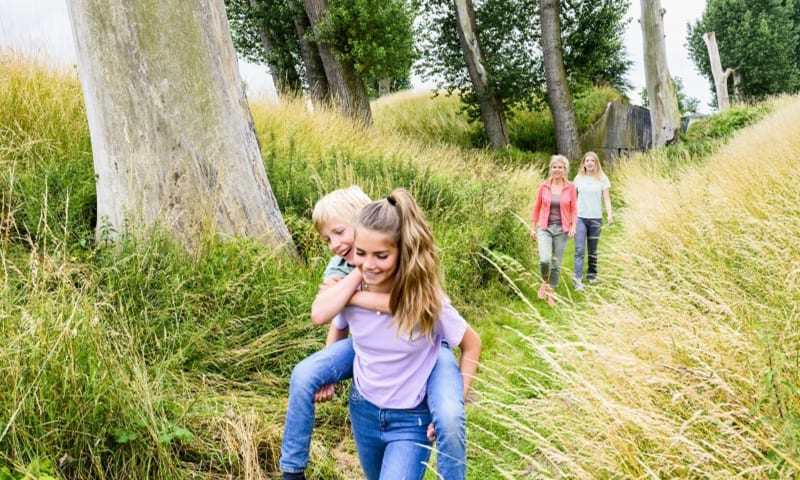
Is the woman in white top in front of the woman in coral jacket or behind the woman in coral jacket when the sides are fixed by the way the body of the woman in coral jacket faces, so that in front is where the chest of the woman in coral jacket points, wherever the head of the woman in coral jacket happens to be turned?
behind

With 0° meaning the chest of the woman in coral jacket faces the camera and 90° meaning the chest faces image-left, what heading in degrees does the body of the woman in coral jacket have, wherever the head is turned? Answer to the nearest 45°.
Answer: approximately 0°

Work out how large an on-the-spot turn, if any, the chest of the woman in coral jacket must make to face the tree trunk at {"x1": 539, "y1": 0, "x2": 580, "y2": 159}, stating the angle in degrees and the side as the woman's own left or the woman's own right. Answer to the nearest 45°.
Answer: approximately 180°

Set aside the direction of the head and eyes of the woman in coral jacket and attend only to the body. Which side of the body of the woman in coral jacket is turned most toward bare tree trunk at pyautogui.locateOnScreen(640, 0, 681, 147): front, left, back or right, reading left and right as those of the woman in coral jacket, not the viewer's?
back

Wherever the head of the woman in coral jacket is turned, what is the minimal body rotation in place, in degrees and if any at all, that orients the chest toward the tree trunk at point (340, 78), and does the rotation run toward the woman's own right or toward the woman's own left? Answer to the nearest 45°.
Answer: approximately 135° to the woman's own right

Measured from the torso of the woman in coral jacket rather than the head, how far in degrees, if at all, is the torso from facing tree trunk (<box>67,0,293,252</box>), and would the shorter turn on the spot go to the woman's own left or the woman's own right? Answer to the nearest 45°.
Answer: approximately 45° to the woman's own right

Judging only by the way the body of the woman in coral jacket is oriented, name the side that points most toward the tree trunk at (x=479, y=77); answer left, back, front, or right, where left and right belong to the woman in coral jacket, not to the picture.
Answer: back

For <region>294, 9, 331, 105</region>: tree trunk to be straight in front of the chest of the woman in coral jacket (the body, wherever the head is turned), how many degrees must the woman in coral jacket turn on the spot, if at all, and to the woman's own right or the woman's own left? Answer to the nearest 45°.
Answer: approximately 135° to the woman's own right

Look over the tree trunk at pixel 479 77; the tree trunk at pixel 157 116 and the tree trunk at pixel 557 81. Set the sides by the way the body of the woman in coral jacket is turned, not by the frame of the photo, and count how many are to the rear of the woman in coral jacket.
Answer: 2
